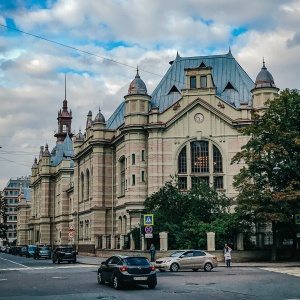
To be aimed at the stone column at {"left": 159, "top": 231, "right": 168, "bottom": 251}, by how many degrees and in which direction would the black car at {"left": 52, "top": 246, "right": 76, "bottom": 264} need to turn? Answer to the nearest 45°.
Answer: approximately 135° to its right

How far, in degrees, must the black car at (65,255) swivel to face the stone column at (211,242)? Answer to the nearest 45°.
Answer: approximately 135° to its right

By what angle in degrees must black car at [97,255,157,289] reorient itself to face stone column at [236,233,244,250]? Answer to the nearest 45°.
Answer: approximately 45° to its right

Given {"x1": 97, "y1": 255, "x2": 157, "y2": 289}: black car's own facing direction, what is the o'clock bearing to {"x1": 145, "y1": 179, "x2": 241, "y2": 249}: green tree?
The green tree is roughly at 2 o'clock from the black car.

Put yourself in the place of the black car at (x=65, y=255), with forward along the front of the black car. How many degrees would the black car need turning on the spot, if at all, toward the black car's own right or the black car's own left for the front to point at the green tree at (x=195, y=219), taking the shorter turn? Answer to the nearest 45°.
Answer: approximately 135° to the black car's own right

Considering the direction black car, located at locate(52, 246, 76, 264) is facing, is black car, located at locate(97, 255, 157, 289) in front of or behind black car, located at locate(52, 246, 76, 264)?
behind

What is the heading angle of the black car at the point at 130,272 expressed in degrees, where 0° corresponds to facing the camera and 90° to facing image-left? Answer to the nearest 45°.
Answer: approximately 135°

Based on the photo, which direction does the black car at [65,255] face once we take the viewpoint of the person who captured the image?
facing away from the viewer and to the left of the viewer
